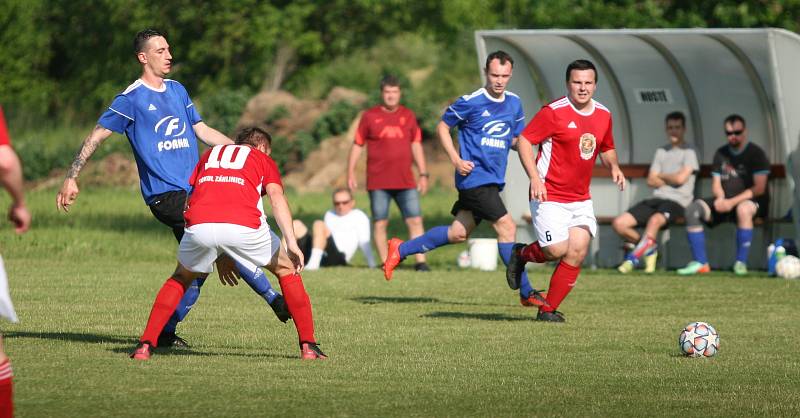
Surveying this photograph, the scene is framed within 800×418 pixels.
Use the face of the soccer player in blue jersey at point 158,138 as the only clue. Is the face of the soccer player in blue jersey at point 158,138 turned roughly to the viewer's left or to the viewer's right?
to the viewer's right

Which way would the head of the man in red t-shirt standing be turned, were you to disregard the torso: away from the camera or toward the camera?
toward the camera

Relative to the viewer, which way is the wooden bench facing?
toward the camera

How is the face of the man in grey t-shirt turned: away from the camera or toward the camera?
toward the camera

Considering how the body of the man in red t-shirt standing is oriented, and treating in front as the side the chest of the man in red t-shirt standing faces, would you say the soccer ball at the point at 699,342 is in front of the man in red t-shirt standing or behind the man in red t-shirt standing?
in front

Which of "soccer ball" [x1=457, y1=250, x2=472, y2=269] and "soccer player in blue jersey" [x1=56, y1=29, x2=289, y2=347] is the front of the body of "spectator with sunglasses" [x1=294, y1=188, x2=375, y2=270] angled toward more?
the soccer player in blue jersey

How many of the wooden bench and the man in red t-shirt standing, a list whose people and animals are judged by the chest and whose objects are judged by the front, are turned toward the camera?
2

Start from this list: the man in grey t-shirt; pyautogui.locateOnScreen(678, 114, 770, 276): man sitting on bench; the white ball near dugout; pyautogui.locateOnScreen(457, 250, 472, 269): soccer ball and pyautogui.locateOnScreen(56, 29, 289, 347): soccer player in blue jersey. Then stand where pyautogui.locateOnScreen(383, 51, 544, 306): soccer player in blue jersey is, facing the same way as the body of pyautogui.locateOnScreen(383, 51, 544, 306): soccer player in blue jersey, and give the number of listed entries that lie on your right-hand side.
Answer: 1

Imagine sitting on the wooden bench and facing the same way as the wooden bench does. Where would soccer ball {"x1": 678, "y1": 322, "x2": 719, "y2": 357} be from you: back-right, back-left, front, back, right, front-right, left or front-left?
front

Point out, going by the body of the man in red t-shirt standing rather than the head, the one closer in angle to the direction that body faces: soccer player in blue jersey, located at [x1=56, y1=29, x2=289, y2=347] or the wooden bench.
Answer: the soccer player in blue jersey

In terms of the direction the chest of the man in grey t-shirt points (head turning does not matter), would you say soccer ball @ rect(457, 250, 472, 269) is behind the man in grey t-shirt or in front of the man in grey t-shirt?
in front
